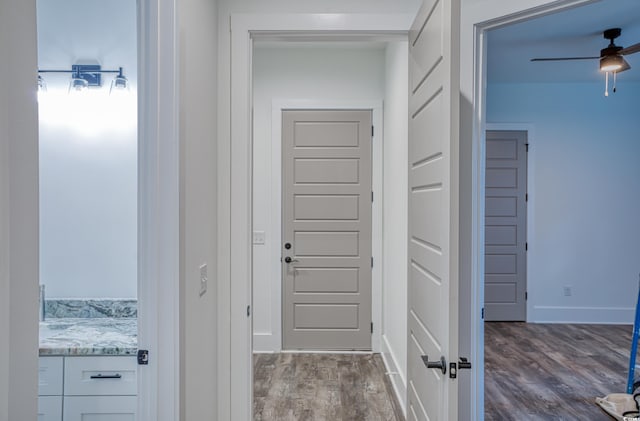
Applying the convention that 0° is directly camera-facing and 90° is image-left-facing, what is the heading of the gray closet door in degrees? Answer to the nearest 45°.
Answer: approximately 0°

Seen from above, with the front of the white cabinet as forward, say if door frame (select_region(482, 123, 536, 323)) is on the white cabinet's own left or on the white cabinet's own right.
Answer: on the white cabinet's own left

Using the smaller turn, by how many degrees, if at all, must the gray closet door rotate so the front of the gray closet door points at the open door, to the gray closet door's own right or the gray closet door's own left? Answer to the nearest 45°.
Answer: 0° — it already faces it

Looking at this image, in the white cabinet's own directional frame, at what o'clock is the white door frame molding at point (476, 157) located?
The white door frame molding is roughly at 10 o'clock from the white cabinet.

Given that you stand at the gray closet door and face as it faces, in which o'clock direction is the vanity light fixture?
The vanity light fixture is roughly at 1 o'clock from the gray closet door.

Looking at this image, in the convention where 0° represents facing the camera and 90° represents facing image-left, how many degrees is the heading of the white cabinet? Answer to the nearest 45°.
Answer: approximately 0°

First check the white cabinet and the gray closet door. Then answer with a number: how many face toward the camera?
2
